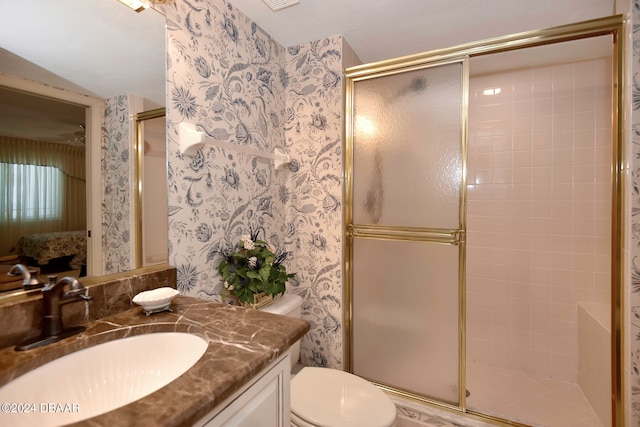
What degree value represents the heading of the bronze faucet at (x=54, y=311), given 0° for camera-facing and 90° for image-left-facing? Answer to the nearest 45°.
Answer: approximately 315°

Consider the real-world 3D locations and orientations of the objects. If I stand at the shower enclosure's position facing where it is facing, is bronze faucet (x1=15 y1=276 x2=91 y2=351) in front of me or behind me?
in front

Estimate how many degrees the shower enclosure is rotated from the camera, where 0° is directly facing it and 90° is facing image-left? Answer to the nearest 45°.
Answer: approximately 45°

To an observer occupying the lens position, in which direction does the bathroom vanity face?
facing the viewer and to the right of the viewer

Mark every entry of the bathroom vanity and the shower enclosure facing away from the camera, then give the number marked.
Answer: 0

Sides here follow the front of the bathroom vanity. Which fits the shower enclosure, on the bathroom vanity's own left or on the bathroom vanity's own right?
on the bathroom vanity's own left
